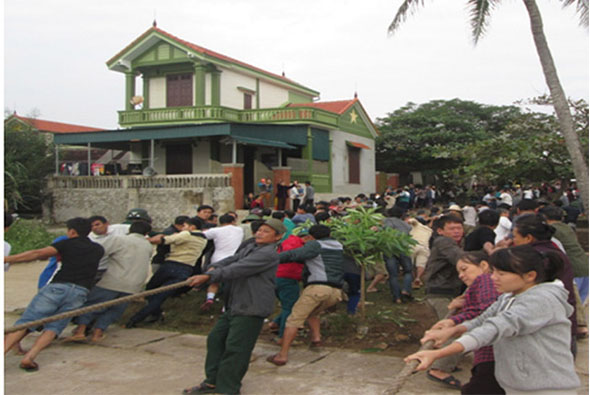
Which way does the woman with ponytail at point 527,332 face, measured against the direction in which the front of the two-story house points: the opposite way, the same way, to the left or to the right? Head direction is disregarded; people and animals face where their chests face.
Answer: to the right

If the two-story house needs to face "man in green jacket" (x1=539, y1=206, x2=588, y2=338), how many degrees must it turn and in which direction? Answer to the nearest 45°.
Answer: approximately 45° to its left

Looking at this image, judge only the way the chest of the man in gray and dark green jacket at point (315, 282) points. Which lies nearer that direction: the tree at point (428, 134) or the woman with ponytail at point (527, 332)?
the tree

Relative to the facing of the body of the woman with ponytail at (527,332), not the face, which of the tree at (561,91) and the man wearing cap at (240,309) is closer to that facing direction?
the man wearing cap

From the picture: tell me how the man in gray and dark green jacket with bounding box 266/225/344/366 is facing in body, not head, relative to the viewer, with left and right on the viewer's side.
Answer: facing away from the viewer and to the left of the viewer

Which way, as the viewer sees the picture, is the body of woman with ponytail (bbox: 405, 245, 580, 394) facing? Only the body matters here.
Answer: to the viewer's left

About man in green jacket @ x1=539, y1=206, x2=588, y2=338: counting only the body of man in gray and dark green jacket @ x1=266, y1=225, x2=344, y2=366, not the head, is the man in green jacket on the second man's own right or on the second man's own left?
on the second man's own right

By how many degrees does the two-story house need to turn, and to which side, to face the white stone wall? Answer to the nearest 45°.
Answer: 0° — it already faces it
